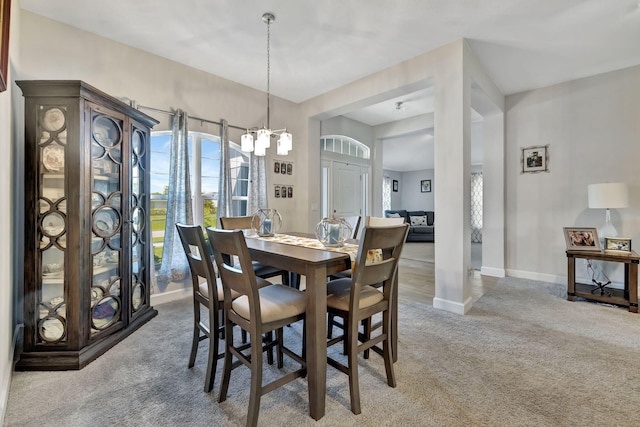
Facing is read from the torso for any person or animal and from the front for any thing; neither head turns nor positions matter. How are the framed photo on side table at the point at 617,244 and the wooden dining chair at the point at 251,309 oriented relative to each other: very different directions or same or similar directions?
very different directions

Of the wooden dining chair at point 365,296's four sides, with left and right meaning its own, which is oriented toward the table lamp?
right

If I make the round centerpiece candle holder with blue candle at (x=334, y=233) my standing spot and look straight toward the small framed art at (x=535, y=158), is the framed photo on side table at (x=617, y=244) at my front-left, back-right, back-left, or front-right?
front-right

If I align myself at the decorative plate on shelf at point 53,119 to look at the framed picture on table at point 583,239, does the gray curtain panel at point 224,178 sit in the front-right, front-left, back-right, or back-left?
front-left

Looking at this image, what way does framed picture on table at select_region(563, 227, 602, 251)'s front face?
toward the camera

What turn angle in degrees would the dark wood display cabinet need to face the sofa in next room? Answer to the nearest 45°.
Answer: approximately 45° to its left

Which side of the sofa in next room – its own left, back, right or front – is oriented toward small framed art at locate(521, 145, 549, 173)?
front

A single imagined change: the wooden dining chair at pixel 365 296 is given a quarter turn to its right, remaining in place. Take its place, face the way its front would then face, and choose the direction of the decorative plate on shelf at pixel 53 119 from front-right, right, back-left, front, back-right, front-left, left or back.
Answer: back-left

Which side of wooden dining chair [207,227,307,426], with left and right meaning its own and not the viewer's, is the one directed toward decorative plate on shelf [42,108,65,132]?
left

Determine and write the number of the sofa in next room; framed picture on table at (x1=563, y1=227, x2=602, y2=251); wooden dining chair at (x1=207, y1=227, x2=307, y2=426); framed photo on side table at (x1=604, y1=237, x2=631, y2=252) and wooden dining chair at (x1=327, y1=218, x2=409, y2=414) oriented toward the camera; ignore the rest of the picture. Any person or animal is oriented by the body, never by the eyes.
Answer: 3

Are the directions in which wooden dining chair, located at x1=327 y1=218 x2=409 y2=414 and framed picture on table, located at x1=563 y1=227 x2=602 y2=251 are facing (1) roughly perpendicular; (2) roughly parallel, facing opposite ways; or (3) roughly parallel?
roughly perpendicular

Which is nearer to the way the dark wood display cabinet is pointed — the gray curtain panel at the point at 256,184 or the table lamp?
the table lamp

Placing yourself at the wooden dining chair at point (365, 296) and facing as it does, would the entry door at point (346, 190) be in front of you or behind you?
in front

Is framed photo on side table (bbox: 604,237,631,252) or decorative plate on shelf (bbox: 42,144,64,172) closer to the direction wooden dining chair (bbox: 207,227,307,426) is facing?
the framed photo on side table

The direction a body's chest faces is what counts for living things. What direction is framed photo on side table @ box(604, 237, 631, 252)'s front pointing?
toward the camera

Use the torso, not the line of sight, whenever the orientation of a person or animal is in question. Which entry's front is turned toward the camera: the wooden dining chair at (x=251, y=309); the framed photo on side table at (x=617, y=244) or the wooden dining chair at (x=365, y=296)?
the framed photo on side table

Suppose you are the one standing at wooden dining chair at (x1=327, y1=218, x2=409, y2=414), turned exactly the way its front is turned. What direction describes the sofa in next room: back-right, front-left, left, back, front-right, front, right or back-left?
front-right

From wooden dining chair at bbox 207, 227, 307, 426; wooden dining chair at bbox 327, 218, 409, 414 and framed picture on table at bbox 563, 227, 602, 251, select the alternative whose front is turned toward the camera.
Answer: the framed picture on table

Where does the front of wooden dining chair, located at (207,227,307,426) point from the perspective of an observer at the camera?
facing away from the viewer and to the right of the viewer

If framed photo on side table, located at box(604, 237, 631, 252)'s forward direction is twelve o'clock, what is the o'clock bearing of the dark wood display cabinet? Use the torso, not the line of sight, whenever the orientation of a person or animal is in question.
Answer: The dark wood display cabinet is roughly at 1 o'clock from the framed photo on side table.
